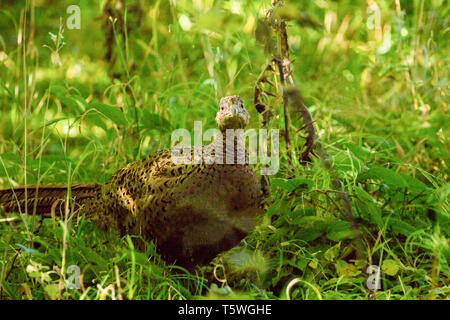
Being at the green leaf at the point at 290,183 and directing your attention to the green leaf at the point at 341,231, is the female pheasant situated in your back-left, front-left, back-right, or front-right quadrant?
back-right

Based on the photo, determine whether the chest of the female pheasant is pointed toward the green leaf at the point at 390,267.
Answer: yes

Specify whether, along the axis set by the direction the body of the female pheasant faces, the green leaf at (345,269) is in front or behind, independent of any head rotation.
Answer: in front

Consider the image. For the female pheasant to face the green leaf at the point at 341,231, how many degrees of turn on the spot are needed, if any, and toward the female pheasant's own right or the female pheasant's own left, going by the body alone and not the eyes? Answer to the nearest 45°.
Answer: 0° — it already faces it

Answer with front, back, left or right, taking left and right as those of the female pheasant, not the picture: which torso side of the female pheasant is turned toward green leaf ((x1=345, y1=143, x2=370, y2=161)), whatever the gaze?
front

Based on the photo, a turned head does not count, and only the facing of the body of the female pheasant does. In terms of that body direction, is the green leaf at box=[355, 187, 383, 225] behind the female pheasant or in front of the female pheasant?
in front

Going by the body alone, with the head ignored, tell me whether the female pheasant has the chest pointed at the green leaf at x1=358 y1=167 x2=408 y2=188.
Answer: yes

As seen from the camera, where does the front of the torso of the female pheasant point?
to the viewer's right
